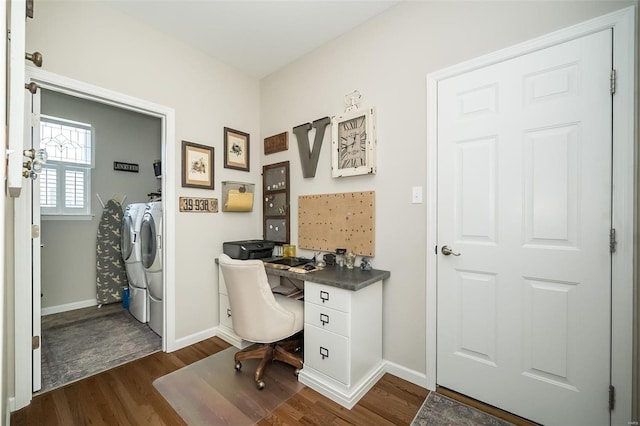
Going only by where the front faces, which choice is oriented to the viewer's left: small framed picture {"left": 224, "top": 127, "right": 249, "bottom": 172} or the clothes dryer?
the clothes dryer

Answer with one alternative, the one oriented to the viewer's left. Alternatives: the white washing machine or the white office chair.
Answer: the white washing machine

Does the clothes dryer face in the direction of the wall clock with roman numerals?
no

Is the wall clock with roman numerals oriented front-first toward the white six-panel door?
no

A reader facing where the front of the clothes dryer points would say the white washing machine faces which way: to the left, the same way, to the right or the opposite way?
the same way

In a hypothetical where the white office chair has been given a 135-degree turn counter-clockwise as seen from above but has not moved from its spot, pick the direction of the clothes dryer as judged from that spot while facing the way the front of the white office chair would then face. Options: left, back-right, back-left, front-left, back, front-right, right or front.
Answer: front-right

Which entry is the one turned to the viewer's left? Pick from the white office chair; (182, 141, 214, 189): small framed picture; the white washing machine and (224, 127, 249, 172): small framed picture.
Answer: the white washing machine

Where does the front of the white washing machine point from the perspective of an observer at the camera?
facing to the left of the viewer

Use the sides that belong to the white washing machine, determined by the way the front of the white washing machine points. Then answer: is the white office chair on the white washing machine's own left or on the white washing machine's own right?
on the white washing machine's own left

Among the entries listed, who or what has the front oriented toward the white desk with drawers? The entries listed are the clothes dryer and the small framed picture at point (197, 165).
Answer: the small framed picture

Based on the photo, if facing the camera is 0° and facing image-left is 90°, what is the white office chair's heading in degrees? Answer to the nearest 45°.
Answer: approximately 225°

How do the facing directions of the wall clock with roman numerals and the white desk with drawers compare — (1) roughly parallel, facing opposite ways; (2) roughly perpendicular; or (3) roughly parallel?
roughly parallel

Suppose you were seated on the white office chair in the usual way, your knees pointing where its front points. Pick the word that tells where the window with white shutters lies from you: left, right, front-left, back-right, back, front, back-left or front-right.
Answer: left

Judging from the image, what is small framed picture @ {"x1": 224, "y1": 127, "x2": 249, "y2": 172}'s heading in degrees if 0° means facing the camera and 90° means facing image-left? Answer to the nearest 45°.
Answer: approximately 315°
